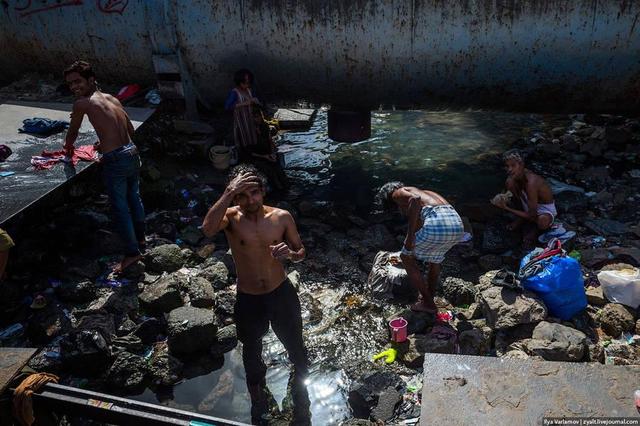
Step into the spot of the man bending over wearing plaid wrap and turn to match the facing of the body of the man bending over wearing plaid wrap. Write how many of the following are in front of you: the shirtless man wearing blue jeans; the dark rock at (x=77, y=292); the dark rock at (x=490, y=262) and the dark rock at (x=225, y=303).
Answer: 3

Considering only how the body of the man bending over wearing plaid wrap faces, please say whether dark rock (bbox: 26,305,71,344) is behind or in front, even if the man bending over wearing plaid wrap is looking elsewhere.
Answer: in front

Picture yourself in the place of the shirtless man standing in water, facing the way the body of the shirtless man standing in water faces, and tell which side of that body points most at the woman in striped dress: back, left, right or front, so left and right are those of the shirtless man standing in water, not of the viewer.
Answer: back

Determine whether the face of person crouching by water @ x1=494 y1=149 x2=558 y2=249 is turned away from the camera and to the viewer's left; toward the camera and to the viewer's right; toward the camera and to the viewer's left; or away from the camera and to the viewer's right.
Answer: toward the camera and to the viewer's left

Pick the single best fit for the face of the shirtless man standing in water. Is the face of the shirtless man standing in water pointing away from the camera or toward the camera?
toward the camera

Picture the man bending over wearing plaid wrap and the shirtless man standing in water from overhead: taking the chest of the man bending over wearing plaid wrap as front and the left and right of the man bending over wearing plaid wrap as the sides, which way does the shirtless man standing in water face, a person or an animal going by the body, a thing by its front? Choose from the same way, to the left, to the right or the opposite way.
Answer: to the left

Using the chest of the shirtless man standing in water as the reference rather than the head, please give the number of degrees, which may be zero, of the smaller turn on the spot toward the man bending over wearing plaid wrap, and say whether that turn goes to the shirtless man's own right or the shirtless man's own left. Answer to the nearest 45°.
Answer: approximately 135° to the shirtless man's own left

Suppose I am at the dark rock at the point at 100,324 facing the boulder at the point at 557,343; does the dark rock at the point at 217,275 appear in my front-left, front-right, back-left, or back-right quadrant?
front-left

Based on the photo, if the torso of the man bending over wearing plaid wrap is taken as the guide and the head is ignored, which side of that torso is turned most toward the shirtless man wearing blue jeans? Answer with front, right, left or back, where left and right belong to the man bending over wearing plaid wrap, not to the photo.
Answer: front

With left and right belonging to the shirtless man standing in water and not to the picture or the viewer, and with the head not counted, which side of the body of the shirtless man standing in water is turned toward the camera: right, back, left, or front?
front

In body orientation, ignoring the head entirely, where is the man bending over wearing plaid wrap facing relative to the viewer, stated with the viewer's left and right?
facing to the left of the viewer

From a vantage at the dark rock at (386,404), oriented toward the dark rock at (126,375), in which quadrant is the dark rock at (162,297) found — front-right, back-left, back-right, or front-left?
front-right

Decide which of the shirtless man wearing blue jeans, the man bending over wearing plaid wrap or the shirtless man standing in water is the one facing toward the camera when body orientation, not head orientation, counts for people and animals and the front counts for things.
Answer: the shirtless man standing in water

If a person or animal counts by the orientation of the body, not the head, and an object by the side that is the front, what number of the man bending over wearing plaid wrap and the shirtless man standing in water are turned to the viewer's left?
1

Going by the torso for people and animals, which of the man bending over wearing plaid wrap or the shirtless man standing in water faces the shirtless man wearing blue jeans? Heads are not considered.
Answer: the man bending over wearing plaid wrap
